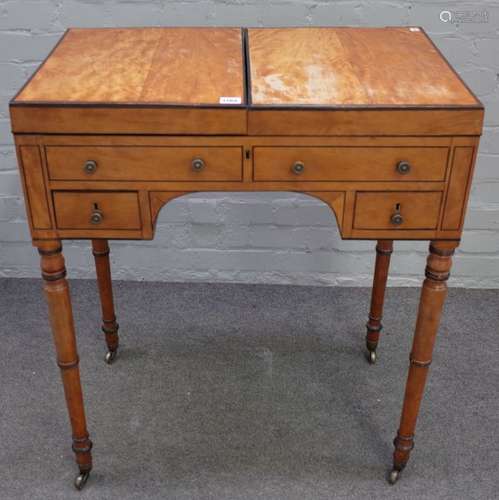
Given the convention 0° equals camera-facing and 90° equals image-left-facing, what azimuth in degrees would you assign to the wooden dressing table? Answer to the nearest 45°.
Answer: approximately 0°
